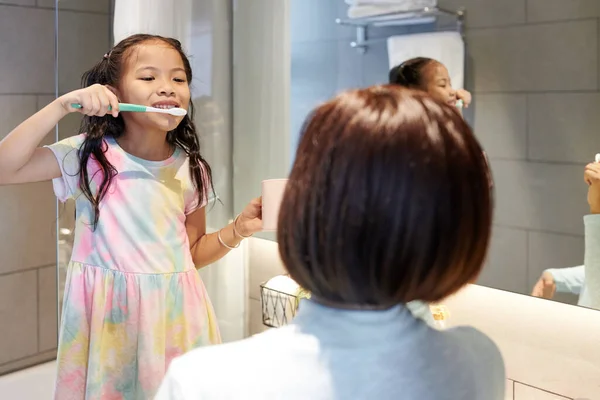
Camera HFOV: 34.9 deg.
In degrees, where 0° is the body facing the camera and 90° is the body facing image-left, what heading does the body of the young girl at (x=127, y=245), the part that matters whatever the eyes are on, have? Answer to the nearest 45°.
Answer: approximately 315°

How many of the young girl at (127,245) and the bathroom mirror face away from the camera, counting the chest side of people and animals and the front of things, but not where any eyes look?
0
